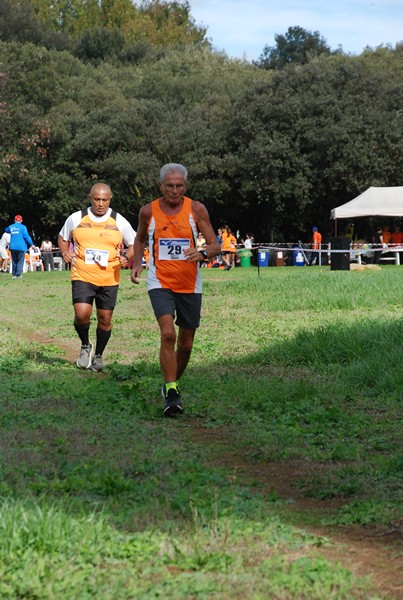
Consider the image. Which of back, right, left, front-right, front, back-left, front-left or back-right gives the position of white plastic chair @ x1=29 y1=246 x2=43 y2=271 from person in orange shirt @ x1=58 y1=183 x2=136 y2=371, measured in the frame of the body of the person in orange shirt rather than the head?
back

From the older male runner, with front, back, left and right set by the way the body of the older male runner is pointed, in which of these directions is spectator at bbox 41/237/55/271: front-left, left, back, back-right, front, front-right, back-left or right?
back

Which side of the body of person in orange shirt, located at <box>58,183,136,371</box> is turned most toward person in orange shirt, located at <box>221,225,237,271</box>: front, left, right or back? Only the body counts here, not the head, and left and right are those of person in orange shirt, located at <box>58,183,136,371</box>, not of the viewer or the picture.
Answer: back

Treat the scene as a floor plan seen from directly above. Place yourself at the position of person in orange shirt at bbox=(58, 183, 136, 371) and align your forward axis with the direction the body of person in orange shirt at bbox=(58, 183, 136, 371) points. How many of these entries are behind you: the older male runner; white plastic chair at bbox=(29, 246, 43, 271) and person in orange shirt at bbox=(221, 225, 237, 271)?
2

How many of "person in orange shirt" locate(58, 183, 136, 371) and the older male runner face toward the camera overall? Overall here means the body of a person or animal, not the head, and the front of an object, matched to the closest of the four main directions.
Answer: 2

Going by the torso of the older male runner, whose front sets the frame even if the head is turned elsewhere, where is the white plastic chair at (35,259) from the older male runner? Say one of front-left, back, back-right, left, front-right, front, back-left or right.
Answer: back

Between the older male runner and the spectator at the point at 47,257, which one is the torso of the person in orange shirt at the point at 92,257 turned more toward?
the older male runner

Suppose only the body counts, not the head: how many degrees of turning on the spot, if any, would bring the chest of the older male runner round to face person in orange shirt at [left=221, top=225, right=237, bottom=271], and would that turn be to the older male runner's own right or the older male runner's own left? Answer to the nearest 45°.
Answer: approximately 180°

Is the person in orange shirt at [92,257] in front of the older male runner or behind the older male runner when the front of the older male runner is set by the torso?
behind

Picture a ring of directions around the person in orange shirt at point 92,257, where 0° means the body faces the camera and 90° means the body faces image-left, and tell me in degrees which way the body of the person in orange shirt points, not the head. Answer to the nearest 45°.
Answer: approximately 0°

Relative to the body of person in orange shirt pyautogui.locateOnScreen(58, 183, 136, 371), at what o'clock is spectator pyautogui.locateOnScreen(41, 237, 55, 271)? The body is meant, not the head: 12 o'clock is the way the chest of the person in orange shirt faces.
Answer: The spectator is roughly at 6 o'clock from the person in orange shirt.

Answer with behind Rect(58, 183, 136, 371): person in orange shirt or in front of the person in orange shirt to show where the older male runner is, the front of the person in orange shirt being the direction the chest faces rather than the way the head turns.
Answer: in front
